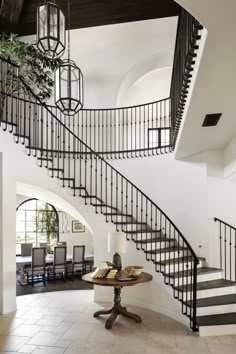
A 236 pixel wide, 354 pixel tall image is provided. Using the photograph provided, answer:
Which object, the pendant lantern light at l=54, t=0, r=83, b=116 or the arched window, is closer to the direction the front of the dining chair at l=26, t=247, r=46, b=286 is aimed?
the arched window

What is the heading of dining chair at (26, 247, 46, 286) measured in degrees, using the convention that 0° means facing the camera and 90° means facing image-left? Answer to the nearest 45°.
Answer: approximately 135°

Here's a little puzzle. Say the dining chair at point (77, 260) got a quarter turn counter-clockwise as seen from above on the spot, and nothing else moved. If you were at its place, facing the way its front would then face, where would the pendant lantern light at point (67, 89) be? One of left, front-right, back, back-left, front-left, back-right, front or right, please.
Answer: front-left

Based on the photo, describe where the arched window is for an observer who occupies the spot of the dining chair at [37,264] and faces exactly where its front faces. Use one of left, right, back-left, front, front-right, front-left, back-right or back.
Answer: front-right

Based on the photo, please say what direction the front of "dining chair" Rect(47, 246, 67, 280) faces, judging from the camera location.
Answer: facing away from the viewer and to the left of the viewer

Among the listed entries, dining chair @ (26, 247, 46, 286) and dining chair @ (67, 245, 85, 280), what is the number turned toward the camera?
0
